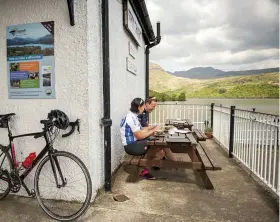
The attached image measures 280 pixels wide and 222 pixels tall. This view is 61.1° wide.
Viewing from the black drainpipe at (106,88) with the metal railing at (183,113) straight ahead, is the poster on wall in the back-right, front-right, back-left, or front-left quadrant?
back-left

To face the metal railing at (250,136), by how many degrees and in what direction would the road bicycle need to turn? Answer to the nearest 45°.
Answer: approximately 45° to its left

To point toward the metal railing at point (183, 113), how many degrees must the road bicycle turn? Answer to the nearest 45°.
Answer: approximately 90° to its left

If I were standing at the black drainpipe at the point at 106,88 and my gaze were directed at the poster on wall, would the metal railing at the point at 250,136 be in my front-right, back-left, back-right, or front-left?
back-right

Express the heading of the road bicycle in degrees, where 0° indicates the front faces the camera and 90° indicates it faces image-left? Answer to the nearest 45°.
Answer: approximately 315°
